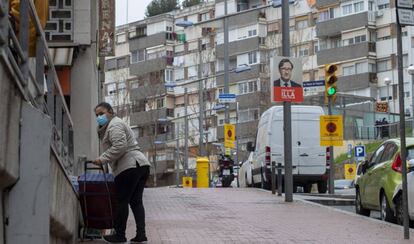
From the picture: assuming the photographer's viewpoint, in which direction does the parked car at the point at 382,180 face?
facing away from the viewer and to the left of the viewer

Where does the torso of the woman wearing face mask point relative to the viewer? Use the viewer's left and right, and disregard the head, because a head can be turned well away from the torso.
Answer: facing to the left of the viewer

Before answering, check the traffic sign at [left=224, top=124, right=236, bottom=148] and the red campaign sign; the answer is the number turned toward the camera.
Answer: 2
